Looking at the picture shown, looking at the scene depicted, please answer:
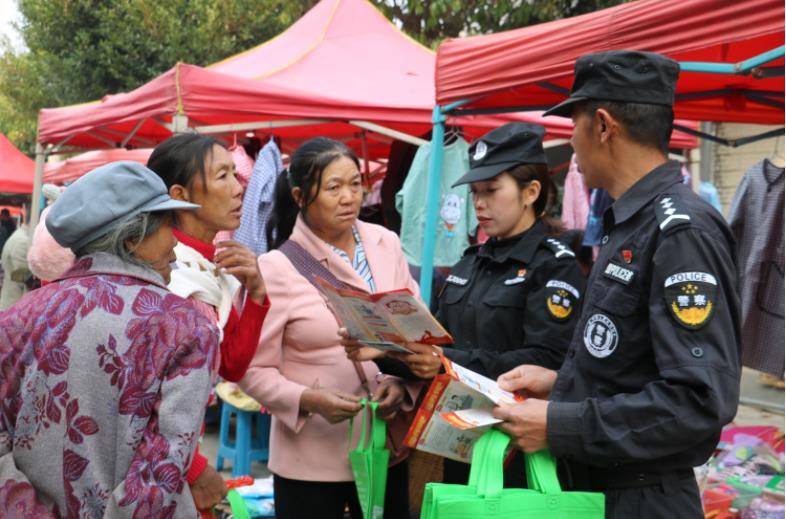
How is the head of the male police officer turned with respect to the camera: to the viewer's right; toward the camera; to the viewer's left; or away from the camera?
to the viewer's left

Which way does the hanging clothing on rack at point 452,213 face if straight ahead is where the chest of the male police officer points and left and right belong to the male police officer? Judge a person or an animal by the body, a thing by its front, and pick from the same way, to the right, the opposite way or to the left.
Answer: to the left

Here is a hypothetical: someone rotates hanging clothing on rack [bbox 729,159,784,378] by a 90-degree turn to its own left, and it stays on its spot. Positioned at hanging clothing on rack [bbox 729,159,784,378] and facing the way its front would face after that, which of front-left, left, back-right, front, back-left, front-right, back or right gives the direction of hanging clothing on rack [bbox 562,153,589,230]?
back

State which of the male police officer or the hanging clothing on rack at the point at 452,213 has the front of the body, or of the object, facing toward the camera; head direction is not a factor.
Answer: the hanging clothing on rack

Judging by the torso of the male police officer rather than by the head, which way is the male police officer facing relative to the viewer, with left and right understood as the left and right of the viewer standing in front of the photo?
facing to the left of the viewer

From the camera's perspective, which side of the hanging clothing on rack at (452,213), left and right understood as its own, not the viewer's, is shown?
front

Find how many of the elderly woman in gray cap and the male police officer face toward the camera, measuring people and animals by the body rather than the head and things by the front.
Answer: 0

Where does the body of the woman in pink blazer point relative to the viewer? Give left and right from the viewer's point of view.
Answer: facing the viewer and to the right of the viewer

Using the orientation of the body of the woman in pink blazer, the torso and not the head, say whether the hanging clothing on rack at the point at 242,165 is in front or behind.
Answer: behind

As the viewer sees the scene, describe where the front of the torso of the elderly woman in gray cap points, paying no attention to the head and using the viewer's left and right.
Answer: facing away from the viewer and to the right of the viewer

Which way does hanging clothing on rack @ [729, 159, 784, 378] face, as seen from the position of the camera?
facing the viewer and to the left of the viewer

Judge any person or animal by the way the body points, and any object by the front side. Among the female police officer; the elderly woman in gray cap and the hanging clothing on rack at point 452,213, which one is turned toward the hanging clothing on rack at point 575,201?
the elderly woman in gray cap

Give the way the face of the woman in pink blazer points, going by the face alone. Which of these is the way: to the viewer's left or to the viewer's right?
to the viewer's right

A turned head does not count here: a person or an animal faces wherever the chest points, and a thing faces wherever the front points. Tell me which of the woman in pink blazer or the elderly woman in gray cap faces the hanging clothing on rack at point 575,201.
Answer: the elderly woman in gray cap

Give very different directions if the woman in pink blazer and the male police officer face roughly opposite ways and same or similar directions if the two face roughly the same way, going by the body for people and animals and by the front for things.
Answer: very different directions
